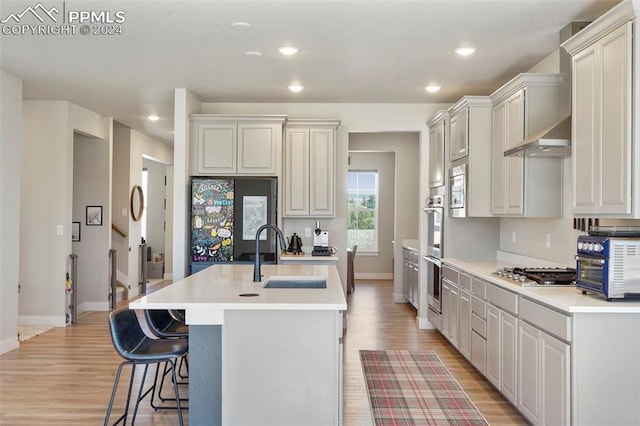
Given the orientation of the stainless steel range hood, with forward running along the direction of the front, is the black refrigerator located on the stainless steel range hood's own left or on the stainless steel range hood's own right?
on the stainless steel range hood's own right

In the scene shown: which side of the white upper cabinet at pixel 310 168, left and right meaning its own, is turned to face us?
front

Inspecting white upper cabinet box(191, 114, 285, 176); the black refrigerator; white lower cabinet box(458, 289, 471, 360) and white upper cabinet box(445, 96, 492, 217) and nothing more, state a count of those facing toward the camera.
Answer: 2

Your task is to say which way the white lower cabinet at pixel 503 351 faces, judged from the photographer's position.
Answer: facing the viewer and to the left of the viewer

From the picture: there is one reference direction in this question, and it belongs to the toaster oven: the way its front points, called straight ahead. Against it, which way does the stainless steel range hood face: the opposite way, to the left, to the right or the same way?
the same way

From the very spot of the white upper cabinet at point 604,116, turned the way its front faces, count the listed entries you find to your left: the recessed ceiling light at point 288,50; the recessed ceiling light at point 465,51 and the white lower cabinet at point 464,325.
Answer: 0

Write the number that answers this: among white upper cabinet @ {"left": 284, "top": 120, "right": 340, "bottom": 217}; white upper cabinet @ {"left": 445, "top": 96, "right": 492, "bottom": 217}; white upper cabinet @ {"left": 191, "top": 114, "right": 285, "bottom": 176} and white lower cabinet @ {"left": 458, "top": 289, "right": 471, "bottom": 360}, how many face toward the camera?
2

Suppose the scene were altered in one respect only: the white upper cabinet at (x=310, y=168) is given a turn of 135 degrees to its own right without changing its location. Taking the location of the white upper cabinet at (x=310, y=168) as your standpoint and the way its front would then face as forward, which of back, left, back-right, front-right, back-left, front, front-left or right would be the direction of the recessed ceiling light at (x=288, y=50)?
back-left

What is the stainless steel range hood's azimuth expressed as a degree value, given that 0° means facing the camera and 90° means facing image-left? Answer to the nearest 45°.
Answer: approximately 45°

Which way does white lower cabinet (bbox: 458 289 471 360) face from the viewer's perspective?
to the viewer's left

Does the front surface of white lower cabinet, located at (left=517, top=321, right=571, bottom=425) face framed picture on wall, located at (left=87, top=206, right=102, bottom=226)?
no

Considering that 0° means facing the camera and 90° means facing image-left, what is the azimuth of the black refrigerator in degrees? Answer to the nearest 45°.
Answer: approximately 0°

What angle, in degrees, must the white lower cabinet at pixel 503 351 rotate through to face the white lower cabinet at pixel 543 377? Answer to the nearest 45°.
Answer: approximately 45° to its left

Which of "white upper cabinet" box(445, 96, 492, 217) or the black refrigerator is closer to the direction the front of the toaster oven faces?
the black refrigerator

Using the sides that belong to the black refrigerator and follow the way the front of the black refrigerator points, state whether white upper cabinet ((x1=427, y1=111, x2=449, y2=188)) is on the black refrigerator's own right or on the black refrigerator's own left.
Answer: on the black refrigerator's own left

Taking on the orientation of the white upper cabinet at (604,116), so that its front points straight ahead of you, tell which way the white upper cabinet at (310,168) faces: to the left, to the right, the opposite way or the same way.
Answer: to the left

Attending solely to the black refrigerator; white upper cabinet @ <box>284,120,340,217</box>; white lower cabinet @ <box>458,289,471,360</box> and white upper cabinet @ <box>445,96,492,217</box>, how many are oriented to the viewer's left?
2

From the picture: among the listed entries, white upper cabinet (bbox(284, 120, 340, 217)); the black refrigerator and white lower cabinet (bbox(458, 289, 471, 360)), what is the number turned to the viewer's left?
1

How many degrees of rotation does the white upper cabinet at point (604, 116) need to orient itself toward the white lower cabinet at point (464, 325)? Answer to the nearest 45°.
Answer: approximately 90° to its right

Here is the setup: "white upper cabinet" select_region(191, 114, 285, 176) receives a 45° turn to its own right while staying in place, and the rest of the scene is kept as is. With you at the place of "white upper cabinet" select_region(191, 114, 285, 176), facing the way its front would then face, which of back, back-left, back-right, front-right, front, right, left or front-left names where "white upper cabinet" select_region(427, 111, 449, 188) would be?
back-left

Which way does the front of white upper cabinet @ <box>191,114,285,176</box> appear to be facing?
toward the camera
